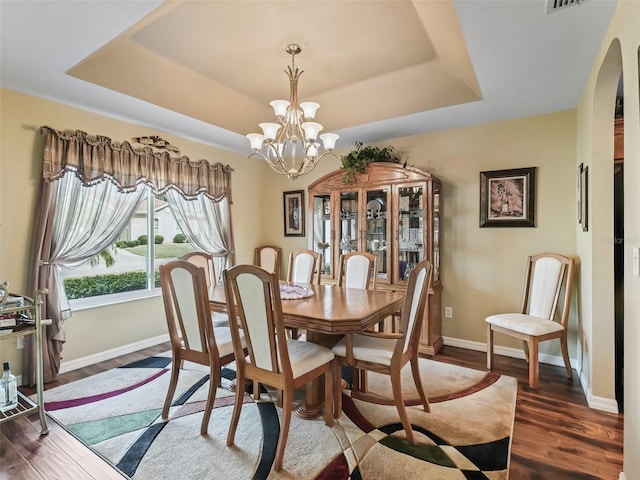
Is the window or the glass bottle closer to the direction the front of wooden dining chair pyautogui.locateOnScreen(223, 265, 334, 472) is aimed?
the window

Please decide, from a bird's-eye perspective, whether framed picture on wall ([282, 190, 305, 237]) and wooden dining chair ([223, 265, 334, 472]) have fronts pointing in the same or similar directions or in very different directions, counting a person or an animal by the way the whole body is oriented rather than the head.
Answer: very different directions

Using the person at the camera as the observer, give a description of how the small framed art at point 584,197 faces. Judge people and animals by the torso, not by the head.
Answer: facing to the left of the viewer

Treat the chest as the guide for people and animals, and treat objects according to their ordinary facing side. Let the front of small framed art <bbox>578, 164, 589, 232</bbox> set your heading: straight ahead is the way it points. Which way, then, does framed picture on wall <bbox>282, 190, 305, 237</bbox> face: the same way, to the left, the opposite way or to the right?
to the left

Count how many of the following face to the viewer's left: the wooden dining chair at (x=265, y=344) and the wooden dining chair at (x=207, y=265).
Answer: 0

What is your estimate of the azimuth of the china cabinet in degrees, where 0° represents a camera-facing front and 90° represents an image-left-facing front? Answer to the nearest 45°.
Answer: approximately 45°

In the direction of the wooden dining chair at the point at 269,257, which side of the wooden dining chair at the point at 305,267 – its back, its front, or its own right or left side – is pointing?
right

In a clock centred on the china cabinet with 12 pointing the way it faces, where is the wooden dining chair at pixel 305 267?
The wooden dining chair is roughly at 1 o'clock from the china cabinet.

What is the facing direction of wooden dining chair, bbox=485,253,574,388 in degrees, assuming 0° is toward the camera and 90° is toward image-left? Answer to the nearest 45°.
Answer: approximately 45°

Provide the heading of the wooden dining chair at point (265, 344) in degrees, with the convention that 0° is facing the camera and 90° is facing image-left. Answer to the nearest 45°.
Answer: approximately 225°

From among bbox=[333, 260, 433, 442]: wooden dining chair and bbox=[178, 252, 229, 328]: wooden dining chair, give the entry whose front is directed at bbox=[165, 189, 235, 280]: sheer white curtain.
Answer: bbox=[333, 260, 433, 442]: wooden dining chair

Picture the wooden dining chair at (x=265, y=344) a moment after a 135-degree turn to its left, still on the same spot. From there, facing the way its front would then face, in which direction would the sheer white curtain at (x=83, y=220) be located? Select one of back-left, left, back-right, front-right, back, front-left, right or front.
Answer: front-right

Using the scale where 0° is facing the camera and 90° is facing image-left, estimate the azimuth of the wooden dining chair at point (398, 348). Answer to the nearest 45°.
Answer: approximately 135°

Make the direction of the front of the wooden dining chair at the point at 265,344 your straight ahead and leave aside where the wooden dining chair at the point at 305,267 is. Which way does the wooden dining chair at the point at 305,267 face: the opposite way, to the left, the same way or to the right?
the opposite way
